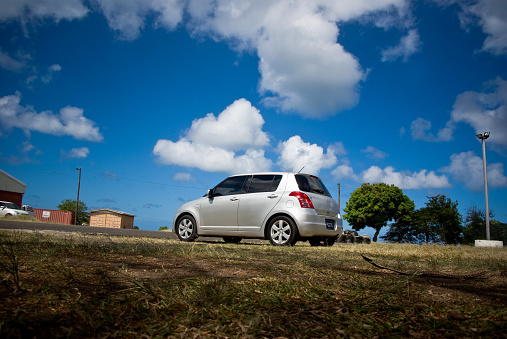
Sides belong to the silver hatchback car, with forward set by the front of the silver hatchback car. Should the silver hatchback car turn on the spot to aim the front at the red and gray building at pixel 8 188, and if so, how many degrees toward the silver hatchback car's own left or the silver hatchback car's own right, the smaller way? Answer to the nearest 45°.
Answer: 0° — it already faces it

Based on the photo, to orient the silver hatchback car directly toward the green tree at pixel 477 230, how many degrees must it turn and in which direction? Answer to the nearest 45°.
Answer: approximately 90° to its right

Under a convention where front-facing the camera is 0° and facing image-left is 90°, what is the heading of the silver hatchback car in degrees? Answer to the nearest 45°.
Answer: approximately 135°

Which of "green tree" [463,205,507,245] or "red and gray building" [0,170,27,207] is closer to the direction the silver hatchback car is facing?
the red and gray building

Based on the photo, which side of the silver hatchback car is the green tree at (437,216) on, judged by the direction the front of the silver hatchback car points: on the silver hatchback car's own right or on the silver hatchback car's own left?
on the silver hatchback car's own right
